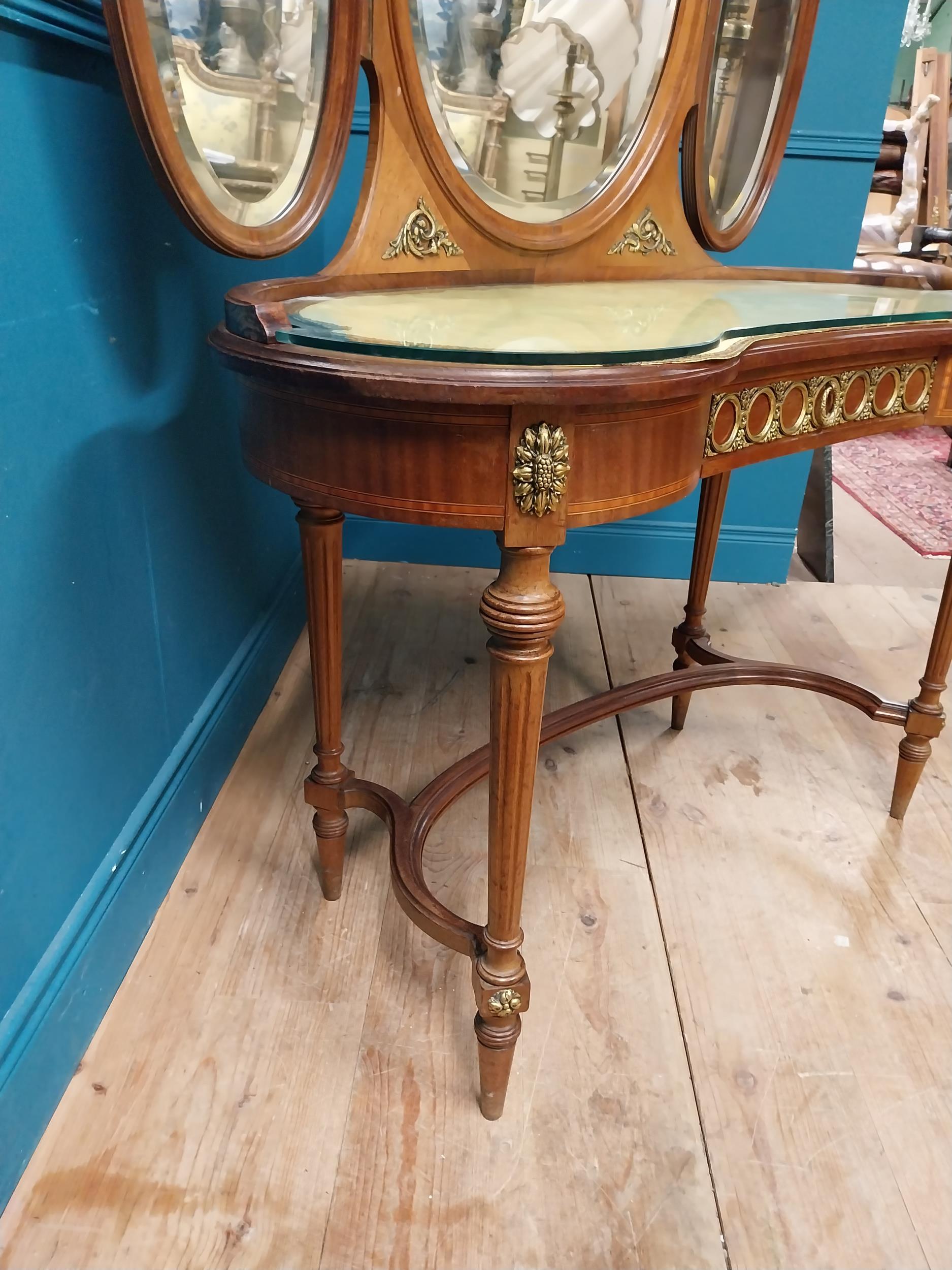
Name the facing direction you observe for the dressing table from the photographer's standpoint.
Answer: facing the viewer and to the right of the viewer

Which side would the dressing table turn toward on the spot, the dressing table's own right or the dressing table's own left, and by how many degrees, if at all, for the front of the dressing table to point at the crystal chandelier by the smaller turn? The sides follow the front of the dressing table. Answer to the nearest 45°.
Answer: approximately 135° to the dressing table's own left

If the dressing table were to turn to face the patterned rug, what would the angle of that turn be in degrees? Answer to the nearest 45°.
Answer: approximately 90° to its left
